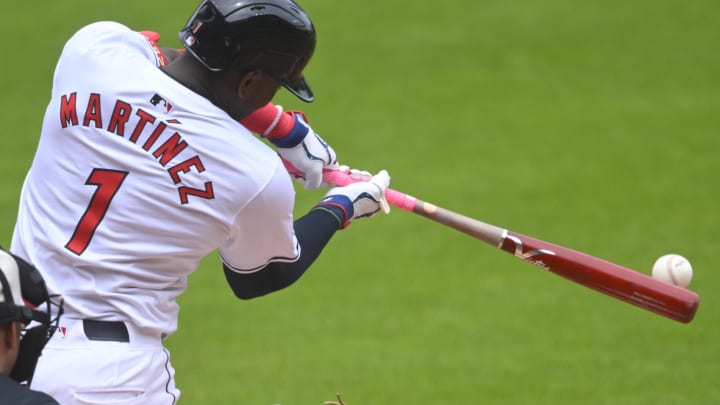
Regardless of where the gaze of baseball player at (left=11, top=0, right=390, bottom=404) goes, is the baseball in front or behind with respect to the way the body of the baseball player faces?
in front

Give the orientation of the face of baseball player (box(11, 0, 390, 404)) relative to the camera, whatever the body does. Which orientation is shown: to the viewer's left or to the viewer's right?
to the viewer's right

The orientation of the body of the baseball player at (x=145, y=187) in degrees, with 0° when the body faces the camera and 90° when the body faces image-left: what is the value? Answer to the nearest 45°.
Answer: approximately 225°
